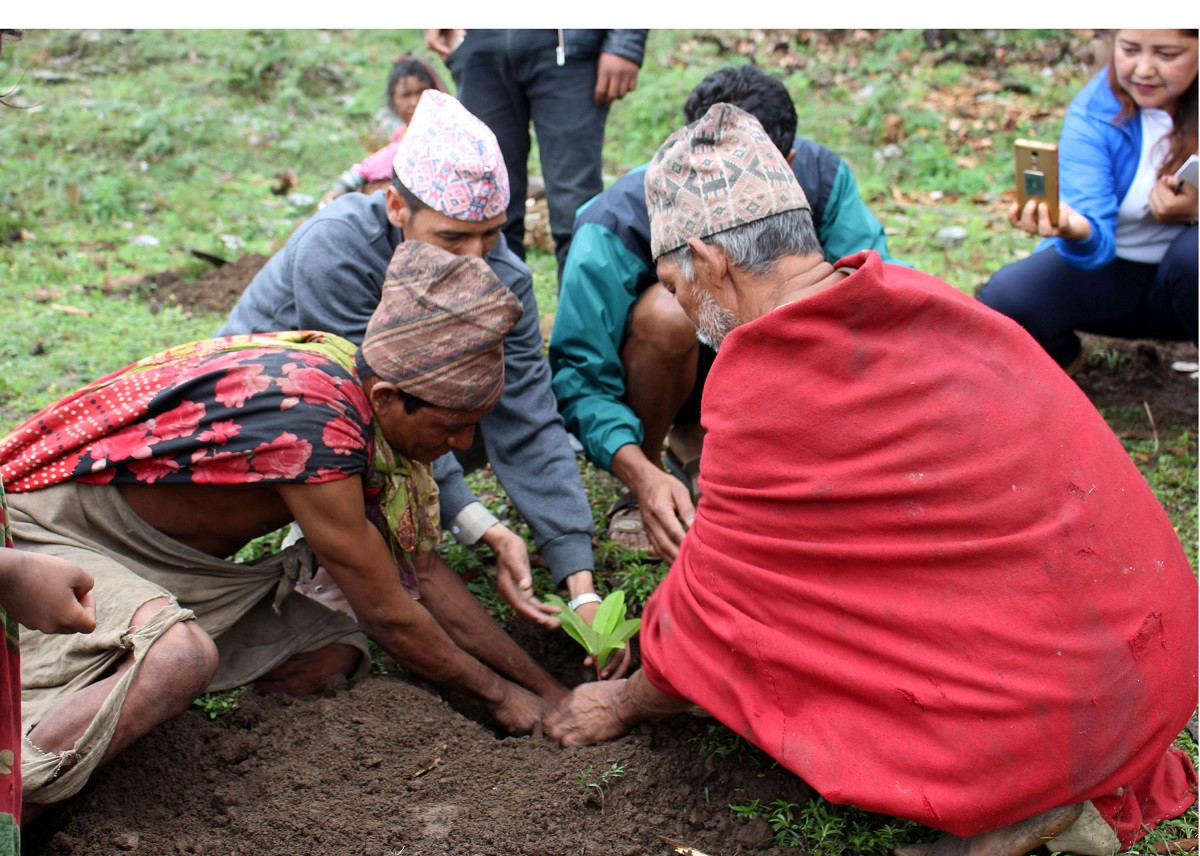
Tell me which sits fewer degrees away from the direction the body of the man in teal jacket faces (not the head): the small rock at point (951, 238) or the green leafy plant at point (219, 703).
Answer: the green leafy plant

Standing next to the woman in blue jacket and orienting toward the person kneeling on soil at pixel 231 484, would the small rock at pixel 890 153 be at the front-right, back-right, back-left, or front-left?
back-right

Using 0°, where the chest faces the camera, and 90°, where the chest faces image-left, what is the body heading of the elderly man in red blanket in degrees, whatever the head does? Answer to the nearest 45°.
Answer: approximately 135°

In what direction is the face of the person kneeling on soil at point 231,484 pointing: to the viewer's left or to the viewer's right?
to the viewer's right

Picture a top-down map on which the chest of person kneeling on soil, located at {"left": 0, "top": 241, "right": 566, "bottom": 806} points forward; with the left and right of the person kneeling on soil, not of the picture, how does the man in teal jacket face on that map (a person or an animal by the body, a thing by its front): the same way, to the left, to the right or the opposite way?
to the right

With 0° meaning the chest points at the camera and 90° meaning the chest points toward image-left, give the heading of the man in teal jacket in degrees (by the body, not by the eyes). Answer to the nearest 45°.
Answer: approximately 0°

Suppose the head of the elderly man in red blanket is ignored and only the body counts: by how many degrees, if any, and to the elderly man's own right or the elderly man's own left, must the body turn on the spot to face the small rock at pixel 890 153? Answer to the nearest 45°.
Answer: approximately 45° to the elderly man's own right

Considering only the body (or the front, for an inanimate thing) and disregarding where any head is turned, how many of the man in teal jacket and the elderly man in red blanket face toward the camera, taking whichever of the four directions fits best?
1

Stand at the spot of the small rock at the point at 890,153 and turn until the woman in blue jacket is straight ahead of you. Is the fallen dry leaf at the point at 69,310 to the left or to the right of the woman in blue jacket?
right

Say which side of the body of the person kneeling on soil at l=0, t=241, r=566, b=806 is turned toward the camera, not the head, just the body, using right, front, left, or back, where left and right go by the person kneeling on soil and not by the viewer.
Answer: right

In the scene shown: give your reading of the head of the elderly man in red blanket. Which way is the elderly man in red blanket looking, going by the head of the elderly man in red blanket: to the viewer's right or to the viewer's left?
to the viewer's left
